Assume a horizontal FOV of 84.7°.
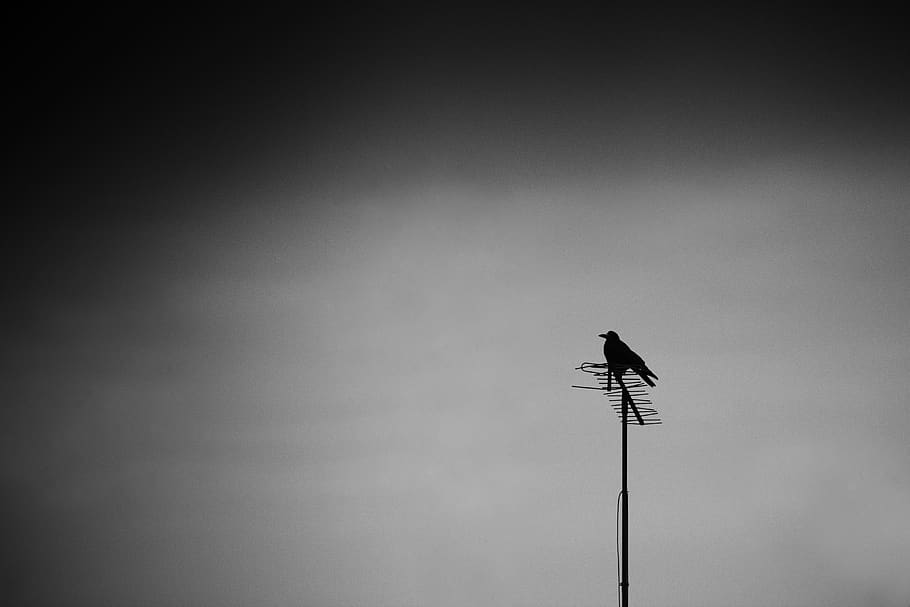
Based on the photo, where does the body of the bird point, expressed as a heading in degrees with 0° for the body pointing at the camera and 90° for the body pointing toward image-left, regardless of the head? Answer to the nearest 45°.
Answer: approximately 90°
